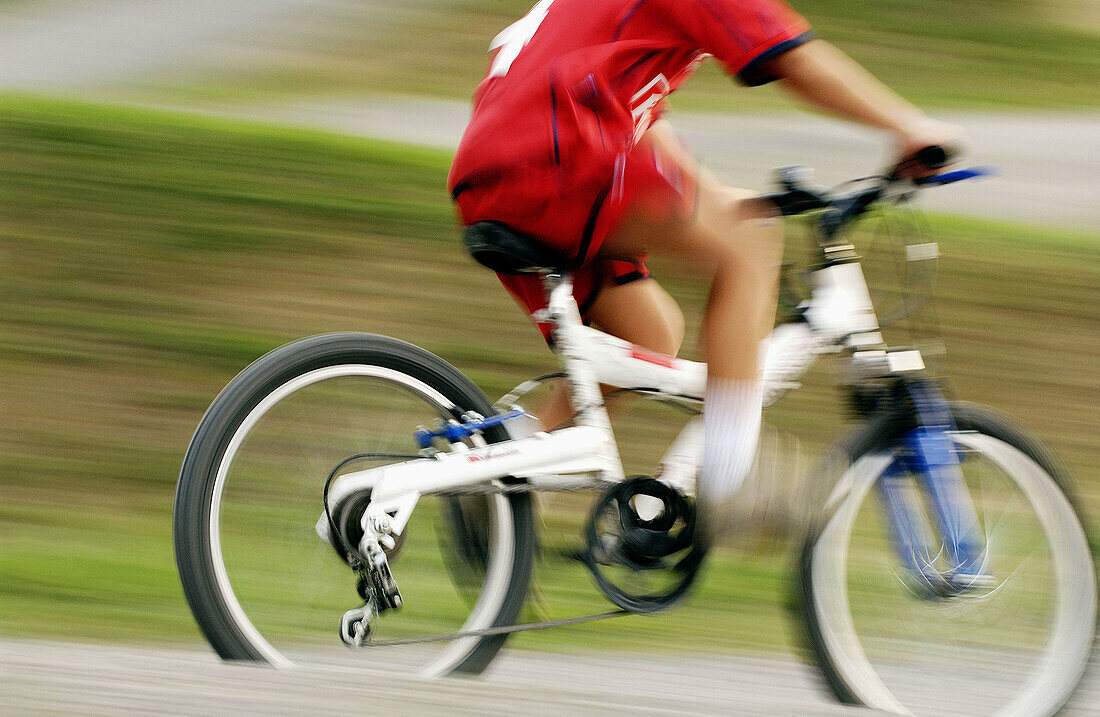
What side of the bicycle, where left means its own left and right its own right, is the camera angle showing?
right
